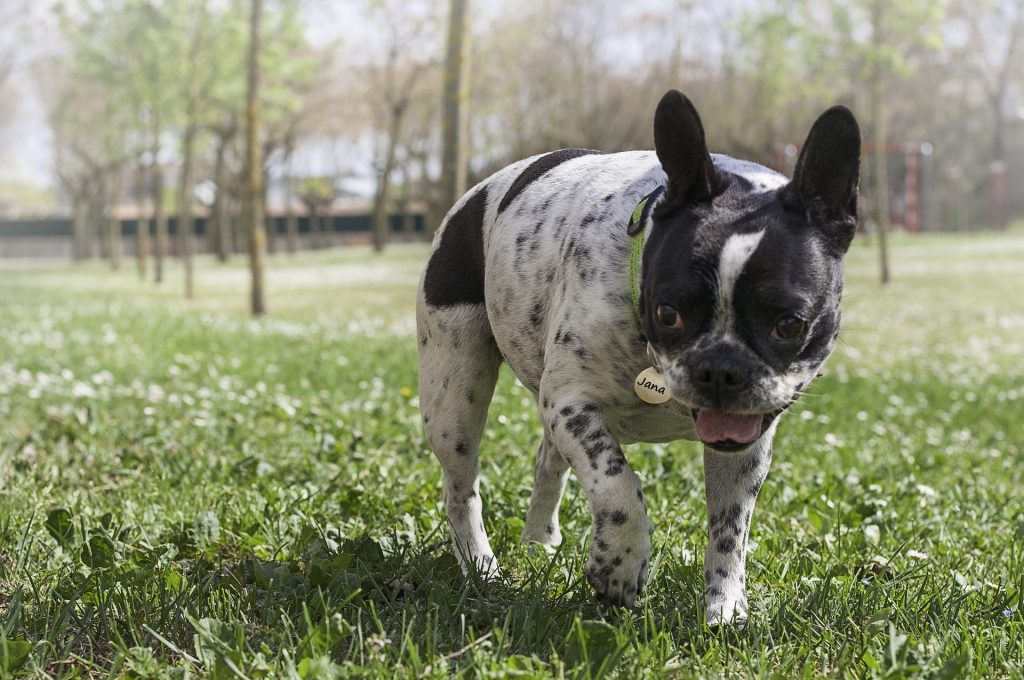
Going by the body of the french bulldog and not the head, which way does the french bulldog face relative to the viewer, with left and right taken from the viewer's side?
facing the viewer and to the right of the viewer

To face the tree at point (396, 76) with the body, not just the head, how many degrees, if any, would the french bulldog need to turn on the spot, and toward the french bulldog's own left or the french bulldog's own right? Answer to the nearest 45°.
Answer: approximately 135° to the french bulldog's own left
